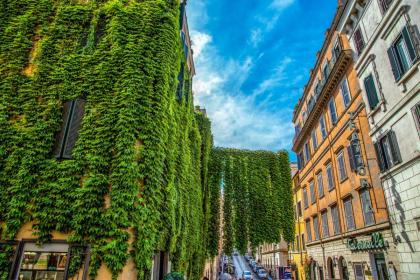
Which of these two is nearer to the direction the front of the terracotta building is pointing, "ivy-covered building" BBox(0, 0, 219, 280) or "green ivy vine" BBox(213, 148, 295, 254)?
the ivy-covered building

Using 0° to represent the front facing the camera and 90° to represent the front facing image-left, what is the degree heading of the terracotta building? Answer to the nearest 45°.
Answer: approximately 45°

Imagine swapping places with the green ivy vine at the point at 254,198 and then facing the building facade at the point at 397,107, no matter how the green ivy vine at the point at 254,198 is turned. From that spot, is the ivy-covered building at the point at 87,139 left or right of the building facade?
right

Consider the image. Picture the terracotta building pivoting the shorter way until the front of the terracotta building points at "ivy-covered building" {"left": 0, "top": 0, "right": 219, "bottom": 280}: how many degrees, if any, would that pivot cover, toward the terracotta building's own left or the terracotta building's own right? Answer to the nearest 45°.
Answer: approximately 45° to the terracotta building's own left

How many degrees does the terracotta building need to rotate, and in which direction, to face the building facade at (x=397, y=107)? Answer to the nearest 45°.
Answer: approximately 45° to its left

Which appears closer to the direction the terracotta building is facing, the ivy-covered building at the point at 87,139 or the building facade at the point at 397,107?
the ivy-covered building

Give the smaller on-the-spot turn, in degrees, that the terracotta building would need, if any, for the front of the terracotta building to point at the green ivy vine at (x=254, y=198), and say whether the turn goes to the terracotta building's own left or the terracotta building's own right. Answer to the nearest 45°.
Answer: approximately 90° to the terracotta building's own right

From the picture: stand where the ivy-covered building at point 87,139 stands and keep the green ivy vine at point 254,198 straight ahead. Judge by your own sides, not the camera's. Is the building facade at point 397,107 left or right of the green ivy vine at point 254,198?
right
